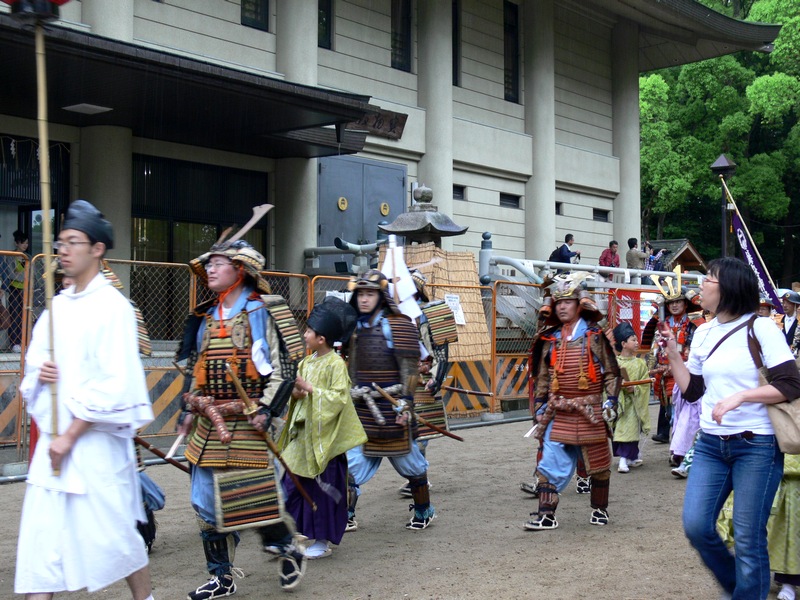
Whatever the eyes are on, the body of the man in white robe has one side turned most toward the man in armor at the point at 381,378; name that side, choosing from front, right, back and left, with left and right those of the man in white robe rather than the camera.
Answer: back

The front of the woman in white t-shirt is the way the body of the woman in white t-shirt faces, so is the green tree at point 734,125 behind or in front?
behind

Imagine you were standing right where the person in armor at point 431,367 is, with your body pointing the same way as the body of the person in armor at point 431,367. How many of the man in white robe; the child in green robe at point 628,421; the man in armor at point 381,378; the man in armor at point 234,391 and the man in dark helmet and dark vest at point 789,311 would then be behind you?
2

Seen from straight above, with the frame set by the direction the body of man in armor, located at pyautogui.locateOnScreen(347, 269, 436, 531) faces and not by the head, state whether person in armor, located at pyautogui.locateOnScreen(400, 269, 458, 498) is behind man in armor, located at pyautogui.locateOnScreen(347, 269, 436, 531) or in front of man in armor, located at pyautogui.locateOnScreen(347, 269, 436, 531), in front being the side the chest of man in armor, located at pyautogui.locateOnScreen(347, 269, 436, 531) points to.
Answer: behind

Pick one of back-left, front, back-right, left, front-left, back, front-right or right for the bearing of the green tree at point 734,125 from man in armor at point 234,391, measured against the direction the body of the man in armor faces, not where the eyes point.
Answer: back

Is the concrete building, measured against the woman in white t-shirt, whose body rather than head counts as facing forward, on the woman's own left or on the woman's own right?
on the woman's own right

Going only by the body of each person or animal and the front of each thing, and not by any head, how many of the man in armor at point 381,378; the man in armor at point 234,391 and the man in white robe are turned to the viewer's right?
0

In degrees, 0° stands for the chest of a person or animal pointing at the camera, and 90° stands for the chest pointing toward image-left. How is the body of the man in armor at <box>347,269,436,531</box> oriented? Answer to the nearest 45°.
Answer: approximately 45°

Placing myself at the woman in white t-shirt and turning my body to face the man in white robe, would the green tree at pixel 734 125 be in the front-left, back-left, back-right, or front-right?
back-right

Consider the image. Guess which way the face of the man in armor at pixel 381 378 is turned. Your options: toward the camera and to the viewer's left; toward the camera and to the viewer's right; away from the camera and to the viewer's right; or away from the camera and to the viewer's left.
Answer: toward the camera and to the viewer's left

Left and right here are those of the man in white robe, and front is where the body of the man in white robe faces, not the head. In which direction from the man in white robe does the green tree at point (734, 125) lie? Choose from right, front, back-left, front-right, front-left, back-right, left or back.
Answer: back

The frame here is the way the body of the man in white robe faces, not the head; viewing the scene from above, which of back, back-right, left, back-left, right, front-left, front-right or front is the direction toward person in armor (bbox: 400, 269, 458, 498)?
back

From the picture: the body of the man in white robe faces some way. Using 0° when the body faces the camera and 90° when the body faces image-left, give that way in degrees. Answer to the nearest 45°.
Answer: approximately 45°

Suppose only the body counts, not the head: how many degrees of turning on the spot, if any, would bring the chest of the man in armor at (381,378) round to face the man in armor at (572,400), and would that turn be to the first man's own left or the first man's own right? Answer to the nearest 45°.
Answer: approximately 135° to the first man's own left

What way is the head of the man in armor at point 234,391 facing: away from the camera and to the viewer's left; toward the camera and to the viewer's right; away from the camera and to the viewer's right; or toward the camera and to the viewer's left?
toward the camera and to the viewer's left

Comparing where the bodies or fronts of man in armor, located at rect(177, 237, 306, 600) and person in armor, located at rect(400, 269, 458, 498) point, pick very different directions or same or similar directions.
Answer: same or similar directions
